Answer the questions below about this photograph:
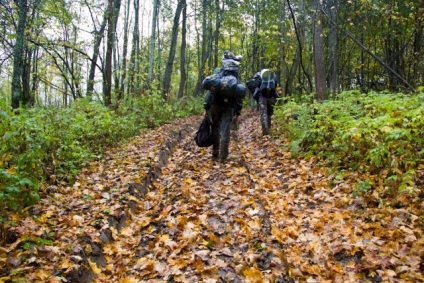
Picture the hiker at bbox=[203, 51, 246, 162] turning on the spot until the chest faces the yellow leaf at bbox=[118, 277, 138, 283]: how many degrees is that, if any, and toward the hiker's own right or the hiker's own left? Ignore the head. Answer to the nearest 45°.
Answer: approximately 180°

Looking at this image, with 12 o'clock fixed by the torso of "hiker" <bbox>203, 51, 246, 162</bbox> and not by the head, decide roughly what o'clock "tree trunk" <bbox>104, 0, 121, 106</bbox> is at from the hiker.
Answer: The tree trunk is roughly at 11 o'clock from the hiker.

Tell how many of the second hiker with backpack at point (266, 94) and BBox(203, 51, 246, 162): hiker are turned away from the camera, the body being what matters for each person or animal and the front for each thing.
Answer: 2

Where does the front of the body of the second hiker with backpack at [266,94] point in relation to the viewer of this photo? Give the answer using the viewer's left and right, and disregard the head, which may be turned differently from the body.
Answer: facing away from the viewer

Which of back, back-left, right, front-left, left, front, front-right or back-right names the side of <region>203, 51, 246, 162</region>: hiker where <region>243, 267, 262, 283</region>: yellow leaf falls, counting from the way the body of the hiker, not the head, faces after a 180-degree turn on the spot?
front

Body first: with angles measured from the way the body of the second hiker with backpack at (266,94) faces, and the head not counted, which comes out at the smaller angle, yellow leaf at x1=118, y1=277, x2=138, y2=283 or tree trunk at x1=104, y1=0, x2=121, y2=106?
the tree trunk

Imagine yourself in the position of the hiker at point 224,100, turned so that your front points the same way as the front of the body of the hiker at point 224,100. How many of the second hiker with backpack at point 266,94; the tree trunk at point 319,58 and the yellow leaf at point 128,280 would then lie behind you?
1

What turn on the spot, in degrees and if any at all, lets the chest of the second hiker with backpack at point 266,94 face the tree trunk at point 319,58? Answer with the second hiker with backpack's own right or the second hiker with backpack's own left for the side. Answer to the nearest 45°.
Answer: approximately 90° to the second hiker with backpack's own right

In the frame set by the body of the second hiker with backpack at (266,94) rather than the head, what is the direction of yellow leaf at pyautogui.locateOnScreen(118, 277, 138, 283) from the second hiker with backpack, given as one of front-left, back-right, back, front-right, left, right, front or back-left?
back

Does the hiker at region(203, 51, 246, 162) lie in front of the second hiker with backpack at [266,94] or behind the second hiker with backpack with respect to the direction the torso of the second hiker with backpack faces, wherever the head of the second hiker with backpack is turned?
behind

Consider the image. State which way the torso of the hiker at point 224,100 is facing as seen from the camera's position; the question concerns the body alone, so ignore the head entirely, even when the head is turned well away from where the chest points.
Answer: away from the camera
